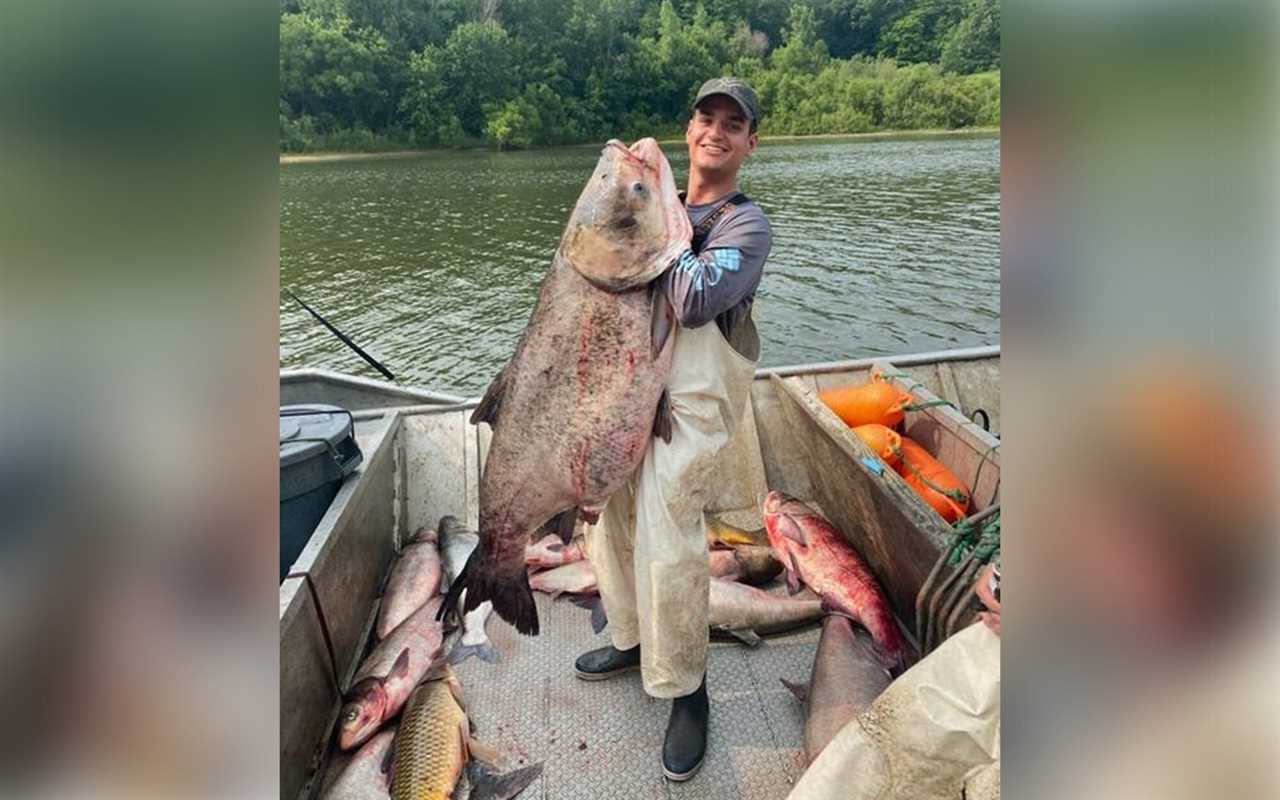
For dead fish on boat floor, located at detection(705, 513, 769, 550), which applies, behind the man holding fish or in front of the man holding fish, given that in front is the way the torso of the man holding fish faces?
behind

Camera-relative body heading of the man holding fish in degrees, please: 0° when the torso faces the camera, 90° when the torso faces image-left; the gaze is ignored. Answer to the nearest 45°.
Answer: approximately 45°

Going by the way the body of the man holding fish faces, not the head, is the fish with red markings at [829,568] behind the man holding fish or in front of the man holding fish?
behind

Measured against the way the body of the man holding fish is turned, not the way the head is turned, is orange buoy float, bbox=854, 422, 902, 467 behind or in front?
behind
